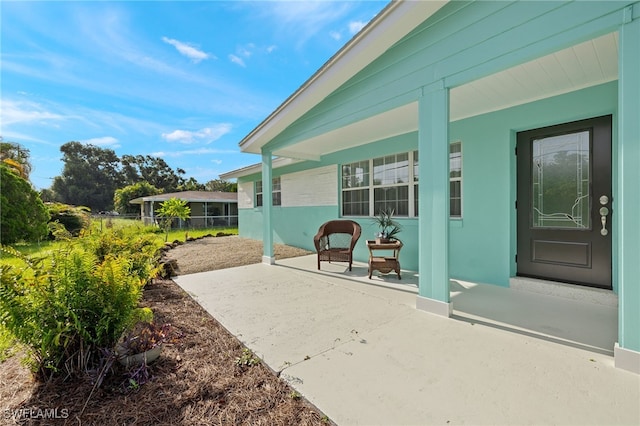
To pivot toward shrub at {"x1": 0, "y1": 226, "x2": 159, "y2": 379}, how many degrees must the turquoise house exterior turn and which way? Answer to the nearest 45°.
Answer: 0° — it already faces it

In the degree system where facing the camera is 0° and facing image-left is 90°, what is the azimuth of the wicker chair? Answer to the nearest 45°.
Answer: approximately 0°

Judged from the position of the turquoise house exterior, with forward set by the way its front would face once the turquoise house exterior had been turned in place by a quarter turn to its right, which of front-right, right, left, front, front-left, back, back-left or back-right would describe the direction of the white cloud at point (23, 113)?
front-left

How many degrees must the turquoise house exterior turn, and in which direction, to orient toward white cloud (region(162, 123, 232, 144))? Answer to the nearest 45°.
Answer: approximately 90° to its right

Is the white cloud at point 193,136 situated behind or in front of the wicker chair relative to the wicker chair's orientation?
behind

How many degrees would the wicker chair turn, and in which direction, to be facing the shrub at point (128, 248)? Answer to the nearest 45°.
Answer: approximately 45° to its right

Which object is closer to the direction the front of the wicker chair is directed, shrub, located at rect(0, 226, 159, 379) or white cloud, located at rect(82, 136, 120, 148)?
the shrub

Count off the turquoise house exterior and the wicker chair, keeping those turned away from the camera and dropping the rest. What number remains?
0

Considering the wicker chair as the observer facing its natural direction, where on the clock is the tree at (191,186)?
The tree is roughly at 5 o'clock from the wicker chair.

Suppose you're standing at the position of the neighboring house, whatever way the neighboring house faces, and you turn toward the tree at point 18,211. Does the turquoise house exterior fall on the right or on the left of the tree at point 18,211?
left

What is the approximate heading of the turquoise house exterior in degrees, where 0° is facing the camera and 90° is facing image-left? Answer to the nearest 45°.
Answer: approximately 45°

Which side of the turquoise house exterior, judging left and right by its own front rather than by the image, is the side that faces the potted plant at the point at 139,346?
front

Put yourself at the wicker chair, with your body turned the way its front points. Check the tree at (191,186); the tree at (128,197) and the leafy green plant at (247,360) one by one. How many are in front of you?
1

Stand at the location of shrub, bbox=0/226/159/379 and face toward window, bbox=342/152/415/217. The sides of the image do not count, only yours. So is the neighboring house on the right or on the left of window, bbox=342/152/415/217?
left

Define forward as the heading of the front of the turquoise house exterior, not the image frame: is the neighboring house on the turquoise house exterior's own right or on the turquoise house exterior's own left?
on the turquoise house exterior's own right
